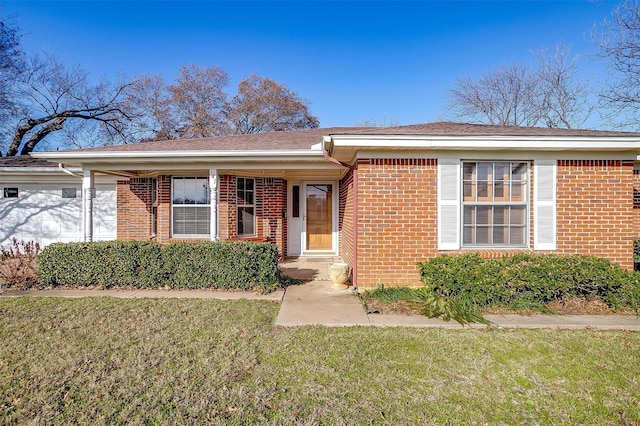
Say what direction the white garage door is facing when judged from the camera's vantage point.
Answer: facing the viewer

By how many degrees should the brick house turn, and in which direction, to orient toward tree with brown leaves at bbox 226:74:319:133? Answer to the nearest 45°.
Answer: approximately 180°

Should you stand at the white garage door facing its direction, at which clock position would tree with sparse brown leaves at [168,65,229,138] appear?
The tree with sparse brown leaves is roughly at 7 o'clock from the white garage door.

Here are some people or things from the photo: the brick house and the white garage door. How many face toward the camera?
2

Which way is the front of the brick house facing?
toward the camera

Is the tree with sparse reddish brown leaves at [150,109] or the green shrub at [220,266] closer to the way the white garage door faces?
the green shrub

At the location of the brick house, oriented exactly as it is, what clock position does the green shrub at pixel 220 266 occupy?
The green shrub is roughly at 3 o'clock from the brick house.

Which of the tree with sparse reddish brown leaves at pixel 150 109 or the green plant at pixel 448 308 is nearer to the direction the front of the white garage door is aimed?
the green plant

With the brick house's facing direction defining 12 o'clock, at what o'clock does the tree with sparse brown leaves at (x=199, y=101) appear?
The tree with sparse brown leaves is roughly at 5 o'clock from the brick house.

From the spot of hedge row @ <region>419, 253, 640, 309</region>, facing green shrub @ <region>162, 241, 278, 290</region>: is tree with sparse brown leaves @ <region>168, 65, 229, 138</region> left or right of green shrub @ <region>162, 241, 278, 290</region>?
right
